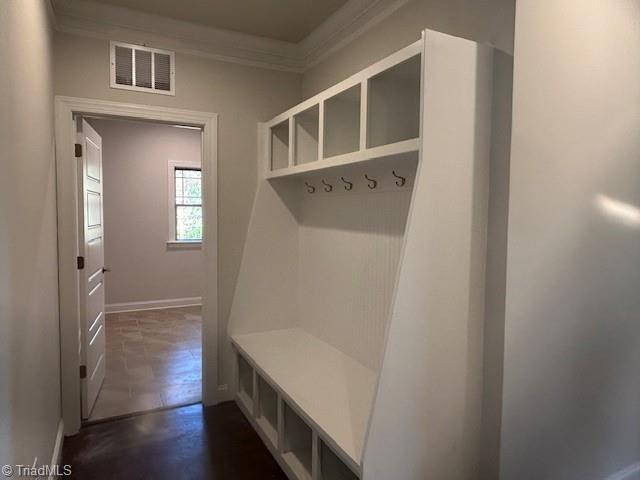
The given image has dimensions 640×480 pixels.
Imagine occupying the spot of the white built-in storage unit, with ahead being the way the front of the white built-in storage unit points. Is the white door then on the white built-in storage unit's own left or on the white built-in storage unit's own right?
on the white built-in storage unit's own right

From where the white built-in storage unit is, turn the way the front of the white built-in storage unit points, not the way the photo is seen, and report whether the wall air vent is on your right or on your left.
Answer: on your right

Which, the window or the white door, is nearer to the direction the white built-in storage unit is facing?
the white door

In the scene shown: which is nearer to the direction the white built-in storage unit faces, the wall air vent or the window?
the wall air vent

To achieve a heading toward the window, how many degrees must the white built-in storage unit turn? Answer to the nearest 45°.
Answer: approximately 90° to its right

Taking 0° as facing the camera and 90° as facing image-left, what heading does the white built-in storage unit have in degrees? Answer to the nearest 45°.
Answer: approximately 45°
